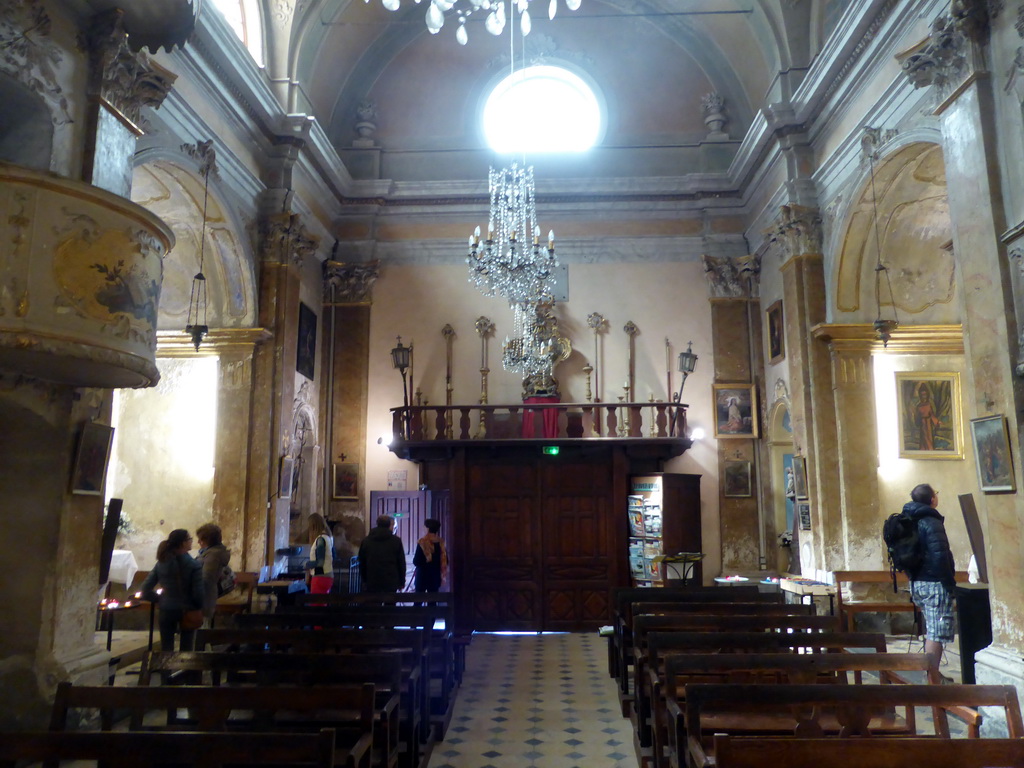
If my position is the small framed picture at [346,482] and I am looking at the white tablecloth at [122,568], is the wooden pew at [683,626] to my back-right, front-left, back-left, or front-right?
front-left

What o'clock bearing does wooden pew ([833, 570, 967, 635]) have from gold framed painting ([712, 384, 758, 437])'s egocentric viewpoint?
The wooden pew is roughly at 11 o'clock from the gold framed painting.

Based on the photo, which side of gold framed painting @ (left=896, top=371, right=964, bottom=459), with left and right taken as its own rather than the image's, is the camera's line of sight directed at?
front

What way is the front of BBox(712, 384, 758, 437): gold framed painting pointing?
toward the camera

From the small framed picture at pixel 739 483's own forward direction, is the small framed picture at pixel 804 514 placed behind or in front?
in front

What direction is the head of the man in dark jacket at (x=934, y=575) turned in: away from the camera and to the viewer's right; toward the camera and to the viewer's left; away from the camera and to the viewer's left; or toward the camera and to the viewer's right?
away from the camera and to the viewer's right

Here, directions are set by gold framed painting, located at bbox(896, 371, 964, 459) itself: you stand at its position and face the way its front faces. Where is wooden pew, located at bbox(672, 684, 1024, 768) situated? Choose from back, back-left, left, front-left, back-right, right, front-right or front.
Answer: front

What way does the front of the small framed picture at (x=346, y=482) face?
toward the camera

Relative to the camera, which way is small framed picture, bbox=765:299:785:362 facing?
to the viewer's left
